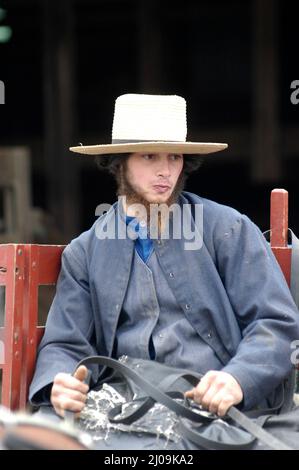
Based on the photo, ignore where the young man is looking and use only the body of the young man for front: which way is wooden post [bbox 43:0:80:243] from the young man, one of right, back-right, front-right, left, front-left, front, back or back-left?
back

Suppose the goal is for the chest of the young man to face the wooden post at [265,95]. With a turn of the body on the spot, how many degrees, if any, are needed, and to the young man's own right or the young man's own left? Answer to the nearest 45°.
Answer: approximately 180°

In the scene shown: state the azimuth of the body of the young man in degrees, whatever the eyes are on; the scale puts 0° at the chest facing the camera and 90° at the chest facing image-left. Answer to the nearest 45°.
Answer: approximately 0°
